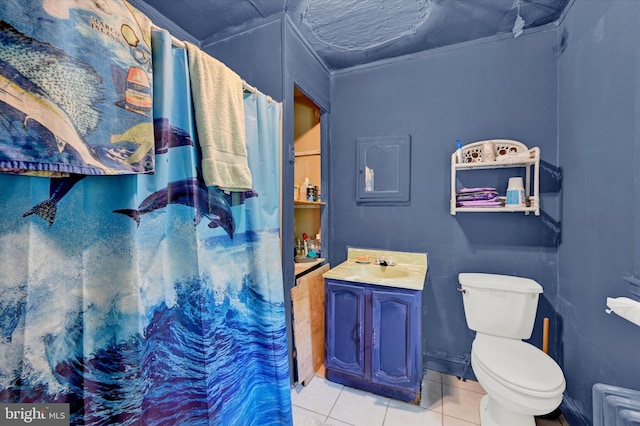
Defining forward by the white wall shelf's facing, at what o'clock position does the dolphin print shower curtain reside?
The dolphin print shower curtain is roughly at 1 o'clock from the white wall shelf.

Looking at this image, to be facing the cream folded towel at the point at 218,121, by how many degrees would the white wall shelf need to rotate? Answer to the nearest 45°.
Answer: approximately 45° to its right

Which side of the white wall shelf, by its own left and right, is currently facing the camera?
front
